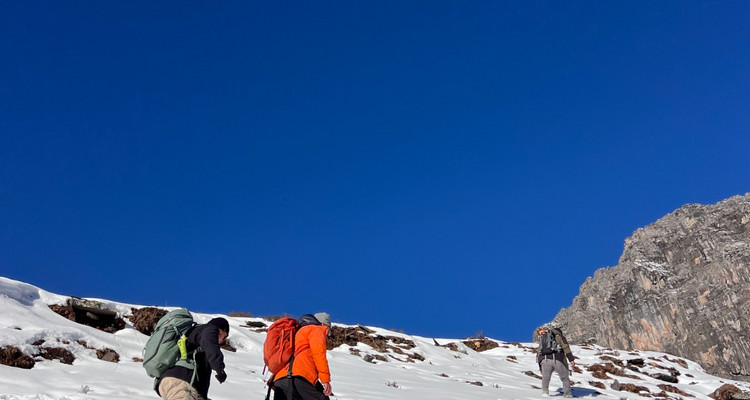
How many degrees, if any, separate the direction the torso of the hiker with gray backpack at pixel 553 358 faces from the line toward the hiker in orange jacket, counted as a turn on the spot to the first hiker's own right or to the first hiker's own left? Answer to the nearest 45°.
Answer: approximately 180°

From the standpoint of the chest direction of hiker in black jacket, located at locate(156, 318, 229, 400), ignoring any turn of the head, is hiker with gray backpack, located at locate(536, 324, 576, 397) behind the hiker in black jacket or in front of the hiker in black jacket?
in front

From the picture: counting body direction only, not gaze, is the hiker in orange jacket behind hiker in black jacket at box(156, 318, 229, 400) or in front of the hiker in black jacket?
in front

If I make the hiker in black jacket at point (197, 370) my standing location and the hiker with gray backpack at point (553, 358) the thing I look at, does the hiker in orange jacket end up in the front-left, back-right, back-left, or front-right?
front-right

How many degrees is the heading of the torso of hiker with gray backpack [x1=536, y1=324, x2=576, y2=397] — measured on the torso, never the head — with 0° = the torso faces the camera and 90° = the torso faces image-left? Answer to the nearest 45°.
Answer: approximately 180°

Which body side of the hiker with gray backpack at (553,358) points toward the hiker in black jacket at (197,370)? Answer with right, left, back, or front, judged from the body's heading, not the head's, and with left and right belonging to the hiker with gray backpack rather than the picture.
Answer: back
